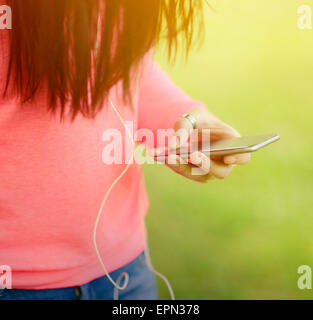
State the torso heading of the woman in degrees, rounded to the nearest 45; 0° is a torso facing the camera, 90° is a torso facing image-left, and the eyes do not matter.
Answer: approximately 315°
